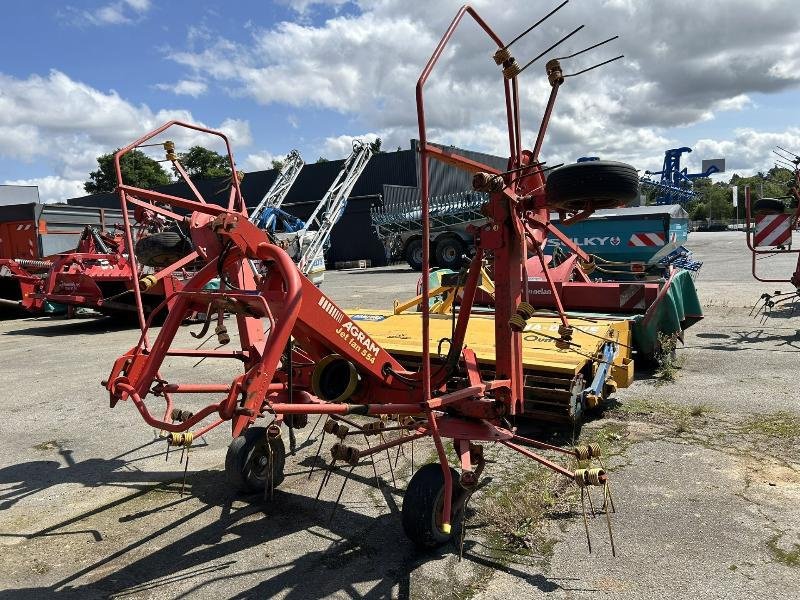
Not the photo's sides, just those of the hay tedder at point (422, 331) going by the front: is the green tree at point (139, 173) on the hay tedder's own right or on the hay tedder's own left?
on the hay tedder's own right

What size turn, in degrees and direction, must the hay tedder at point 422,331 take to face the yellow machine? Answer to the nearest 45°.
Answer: approximately 180°

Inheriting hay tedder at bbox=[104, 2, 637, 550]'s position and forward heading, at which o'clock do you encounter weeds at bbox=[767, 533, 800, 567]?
The weeds is roughly at 8 o'clock from the hay tedder.

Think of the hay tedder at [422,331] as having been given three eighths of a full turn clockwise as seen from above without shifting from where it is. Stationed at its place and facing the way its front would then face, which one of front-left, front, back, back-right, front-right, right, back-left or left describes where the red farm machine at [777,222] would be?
front-right

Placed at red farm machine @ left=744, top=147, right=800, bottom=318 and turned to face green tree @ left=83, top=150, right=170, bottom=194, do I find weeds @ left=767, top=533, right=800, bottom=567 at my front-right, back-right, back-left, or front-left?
back-left
